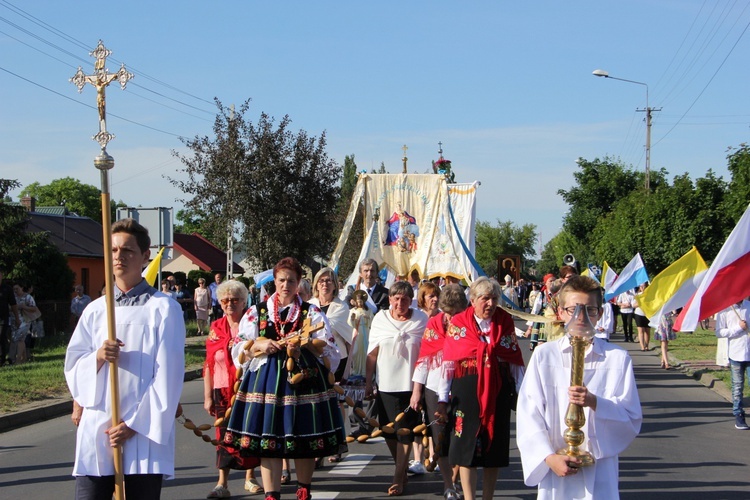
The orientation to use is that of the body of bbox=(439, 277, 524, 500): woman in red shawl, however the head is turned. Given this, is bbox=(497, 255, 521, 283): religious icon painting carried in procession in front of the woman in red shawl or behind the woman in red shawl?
behind

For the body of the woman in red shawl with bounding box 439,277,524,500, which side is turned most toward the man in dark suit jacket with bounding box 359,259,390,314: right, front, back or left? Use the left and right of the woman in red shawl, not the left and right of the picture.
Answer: back

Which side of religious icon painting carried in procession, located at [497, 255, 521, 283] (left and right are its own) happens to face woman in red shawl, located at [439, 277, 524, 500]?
front

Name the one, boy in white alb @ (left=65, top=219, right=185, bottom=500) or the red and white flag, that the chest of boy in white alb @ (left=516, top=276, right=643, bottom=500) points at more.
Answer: the boy in white alb

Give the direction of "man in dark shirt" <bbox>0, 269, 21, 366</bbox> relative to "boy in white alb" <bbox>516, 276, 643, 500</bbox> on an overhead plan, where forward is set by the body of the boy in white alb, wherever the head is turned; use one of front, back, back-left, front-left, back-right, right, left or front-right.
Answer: back-right
